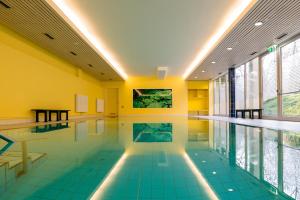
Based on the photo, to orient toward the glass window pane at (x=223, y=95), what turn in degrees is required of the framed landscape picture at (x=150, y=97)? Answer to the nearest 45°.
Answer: approximately 90° to its left

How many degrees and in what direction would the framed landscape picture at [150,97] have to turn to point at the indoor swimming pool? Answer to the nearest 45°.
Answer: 0° — it already faces it

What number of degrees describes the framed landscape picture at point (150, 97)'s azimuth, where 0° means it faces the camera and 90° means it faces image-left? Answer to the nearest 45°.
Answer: approximately 0°

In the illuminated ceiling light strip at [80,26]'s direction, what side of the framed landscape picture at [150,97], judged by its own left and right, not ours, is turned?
front

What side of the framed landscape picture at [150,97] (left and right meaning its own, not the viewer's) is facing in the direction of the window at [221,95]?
left

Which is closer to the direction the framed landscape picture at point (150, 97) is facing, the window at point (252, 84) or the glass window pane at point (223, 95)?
the window

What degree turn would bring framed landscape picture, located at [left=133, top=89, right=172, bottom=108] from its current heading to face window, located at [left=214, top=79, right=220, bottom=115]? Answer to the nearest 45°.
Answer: approximately 90° to its left

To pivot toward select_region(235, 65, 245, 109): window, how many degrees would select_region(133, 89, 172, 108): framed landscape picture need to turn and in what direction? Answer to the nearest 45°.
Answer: approximately 45° to its left

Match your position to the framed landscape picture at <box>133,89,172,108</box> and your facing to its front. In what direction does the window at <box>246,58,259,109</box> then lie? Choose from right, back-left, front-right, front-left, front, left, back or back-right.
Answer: front-left

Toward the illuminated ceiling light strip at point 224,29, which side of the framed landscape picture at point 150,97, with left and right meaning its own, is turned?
front
